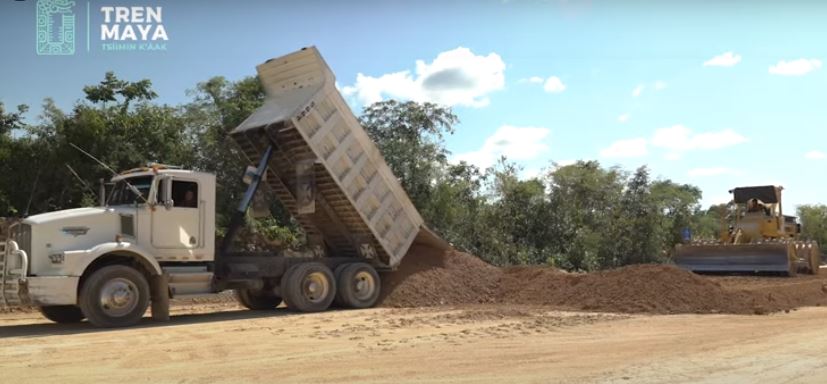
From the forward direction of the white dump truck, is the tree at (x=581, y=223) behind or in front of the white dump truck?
behind

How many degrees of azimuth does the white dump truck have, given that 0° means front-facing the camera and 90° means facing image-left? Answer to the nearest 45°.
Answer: approximately 45°

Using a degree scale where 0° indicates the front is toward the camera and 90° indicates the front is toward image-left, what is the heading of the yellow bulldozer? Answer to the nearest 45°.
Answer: approximately 45°
